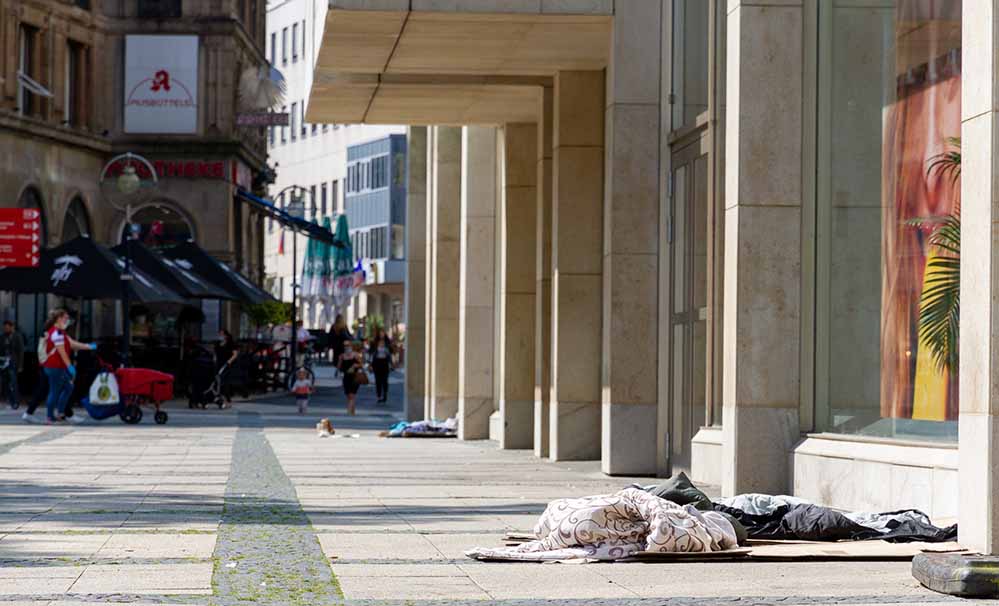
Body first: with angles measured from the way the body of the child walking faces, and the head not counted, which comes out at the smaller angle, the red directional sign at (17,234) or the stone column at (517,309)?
the stone column

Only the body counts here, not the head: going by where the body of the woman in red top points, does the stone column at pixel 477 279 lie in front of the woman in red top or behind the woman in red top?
in front

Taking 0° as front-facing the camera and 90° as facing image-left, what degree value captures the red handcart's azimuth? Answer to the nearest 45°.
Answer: approximately 270°

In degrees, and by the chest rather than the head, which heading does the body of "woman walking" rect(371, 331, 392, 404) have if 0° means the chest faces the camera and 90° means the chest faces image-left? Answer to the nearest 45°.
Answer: approximately 0°

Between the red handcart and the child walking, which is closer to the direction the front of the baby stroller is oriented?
the red handcart

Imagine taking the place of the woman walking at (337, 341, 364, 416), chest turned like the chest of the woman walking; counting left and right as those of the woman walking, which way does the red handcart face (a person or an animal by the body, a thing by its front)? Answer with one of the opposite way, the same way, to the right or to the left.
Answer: to the left

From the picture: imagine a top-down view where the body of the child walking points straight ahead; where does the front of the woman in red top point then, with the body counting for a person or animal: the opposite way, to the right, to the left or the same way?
to the left

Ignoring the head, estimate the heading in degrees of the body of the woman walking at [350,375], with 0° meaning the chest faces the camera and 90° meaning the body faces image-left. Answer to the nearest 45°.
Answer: approximately 0°

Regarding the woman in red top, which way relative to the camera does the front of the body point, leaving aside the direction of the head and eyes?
to the viewer's right

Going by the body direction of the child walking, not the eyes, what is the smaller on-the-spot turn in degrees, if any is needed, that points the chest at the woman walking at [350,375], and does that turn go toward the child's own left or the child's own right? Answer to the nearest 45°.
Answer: approximately 135° to the child's own left

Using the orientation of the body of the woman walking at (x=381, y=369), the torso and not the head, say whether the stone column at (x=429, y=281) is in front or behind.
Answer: in front
